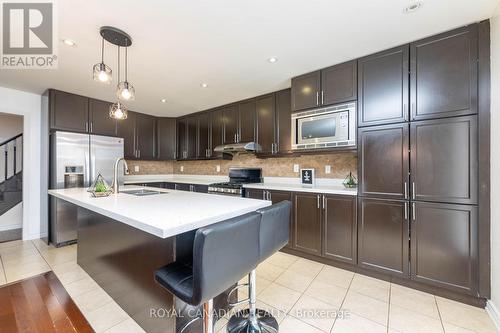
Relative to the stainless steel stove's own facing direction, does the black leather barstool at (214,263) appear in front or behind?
in front

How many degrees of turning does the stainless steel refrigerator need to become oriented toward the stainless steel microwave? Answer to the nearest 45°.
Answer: approximately 45° to its left

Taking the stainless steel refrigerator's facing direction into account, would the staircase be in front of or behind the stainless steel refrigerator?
behind

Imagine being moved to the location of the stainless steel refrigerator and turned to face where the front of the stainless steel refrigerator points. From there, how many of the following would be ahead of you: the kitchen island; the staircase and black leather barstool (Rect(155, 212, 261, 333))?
2

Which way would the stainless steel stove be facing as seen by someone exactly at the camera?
facing the viewer and to the left of the viewer

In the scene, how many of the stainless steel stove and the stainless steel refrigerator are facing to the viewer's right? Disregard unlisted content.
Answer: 0

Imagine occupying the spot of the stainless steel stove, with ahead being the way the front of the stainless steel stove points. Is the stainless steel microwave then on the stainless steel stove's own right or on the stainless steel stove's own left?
on the stainless steel stove's own left

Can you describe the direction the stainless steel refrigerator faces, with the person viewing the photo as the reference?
facing the viewer

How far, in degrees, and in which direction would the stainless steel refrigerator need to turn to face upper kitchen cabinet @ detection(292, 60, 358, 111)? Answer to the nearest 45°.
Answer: approximately 45° to its left

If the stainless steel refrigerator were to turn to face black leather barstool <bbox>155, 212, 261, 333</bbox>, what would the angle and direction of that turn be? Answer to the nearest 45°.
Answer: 0° — it already faces it

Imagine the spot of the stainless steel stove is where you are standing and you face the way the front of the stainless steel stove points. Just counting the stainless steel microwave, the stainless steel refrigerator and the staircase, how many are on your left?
1

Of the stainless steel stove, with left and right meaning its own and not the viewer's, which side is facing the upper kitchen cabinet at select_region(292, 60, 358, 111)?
left

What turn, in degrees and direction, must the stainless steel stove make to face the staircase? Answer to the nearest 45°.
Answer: approximately 45° to its right
